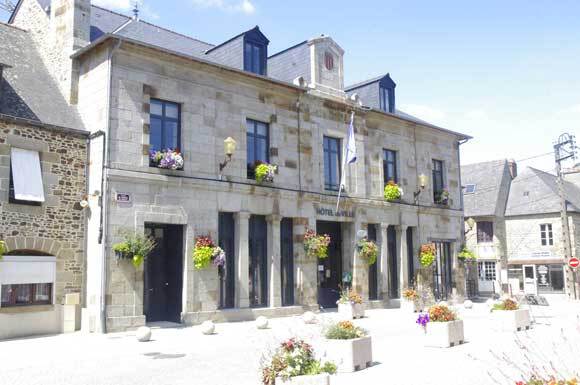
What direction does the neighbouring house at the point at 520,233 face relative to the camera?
toward the camera

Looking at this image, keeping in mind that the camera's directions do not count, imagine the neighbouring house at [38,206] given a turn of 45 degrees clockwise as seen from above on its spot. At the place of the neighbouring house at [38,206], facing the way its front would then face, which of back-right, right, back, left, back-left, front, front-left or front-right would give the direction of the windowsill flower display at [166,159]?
left

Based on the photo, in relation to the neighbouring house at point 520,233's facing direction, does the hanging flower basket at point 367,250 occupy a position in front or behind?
in front

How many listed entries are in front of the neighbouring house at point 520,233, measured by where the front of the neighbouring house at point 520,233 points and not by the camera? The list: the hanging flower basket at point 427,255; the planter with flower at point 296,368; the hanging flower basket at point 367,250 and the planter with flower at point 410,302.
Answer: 4

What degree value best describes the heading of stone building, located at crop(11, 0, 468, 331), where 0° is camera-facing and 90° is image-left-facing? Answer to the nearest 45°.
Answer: approximately 315°

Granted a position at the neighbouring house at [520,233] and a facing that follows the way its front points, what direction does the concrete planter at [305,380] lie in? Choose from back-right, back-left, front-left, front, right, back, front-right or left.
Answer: front

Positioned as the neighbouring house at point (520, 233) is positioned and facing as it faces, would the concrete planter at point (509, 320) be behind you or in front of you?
in front

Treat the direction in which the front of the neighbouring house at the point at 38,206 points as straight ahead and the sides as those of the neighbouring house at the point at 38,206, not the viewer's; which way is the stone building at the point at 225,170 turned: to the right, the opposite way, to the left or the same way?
the same way

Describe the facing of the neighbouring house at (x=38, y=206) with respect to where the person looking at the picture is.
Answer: facing the viewer and to the right of the viewer

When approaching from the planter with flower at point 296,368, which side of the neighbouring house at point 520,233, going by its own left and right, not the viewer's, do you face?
front

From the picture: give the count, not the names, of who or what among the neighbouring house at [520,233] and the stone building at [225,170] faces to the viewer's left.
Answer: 0

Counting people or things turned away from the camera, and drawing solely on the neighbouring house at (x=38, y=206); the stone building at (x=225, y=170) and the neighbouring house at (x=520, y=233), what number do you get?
0

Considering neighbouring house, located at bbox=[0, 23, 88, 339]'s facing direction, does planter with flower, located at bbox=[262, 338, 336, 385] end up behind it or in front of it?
in front
